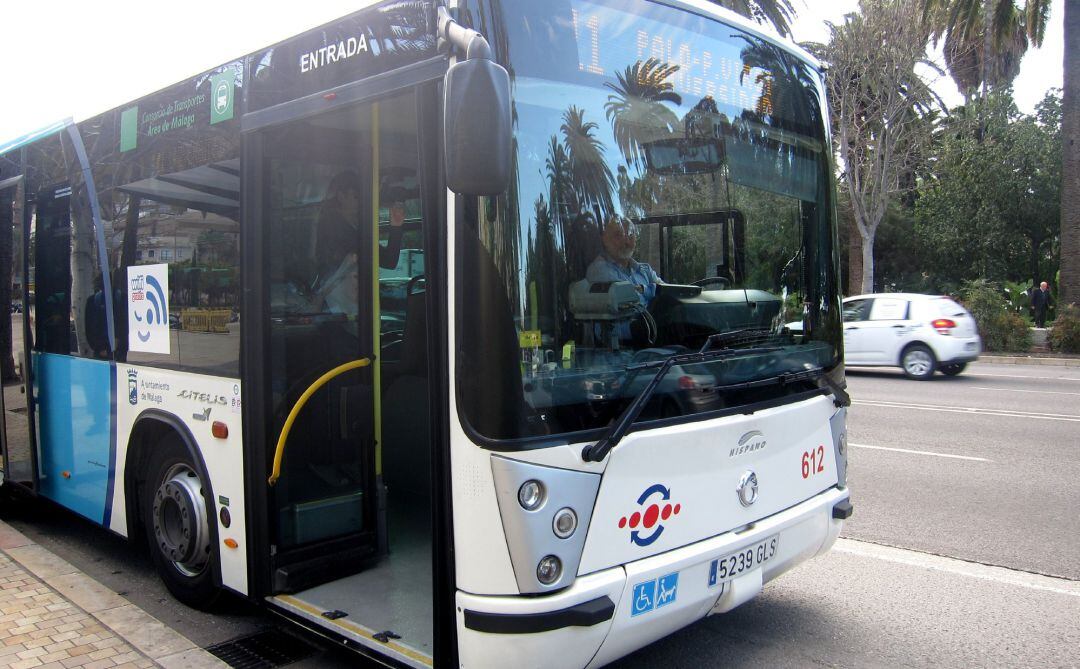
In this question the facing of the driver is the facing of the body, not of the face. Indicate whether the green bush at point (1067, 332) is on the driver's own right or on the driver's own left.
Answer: on the driver's own left

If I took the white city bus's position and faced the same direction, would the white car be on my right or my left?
on my left

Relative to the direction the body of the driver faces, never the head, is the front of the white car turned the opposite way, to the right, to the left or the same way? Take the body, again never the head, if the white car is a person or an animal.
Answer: the opposite way

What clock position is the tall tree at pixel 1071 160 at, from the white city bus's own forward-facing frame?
The tall tree is roughly at 9 o'clock from the white city bus.

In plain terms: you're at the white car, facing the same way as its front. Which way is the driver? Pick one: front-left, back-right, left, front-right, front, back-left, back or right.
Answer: back-left

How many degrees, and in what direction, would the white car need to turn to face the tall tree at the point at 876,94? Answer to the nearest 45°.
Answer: approximately 45° to its right

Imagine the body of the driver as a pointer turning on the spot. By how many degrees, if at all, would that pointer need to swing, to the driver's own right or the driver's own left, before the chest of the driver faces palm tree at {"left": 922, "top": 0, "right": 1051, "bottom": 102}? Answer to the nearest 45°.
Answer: approximately 90° to the driver's own left

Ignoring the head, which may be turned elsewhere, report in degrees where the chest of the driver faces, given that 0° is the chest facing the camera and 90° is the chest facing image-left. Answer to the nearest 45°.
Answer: approximately 315°

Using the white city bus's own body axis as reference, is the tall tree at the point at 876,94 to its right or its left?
on its left

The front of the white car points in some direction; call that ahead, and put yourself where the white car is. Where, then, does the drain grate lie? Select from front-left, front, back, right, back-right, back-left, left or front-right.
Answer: back-left

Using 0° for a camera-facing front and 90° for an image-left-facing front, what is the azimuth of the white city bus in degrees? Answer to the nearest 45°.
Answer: approximately 315°
